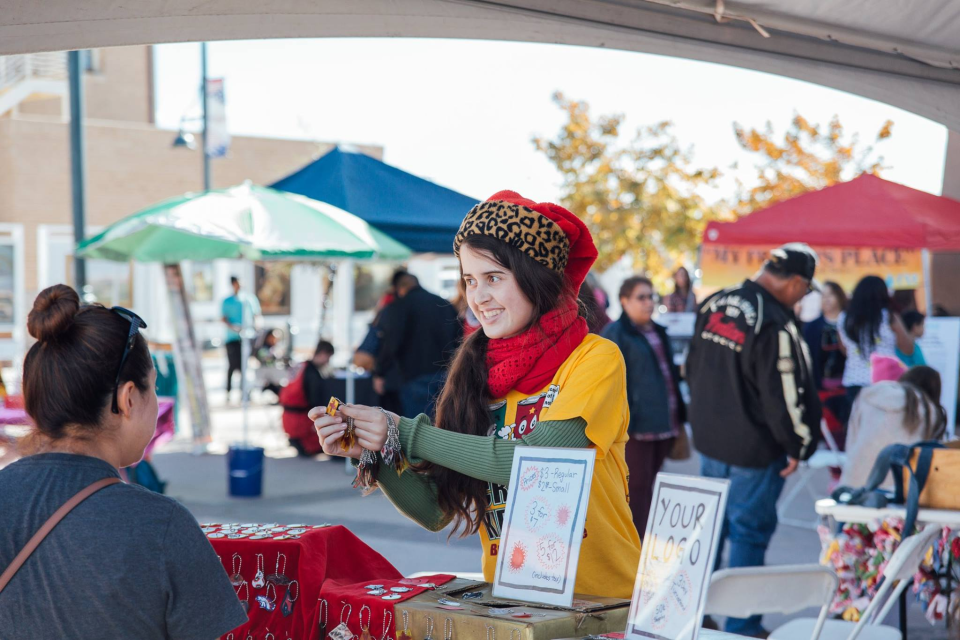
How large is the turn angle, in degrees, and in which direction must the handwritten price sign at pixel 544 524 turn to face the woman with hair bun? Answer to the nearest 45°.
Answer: approximately 90° to its right

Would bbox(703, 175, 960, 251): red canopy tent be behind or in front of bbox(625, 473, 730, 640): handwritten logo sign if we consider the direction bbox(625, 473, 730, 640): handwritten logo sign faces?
behind

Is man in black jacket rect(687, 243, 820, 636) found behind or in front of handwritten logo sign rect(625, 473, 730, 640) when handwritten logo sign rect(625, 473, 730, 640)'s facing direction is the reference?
behind

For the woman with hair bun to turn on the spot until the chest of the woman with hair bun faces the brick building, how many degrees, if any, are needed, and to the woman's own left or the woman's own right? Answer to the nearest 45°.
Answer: approximately 45° to the woman's own left

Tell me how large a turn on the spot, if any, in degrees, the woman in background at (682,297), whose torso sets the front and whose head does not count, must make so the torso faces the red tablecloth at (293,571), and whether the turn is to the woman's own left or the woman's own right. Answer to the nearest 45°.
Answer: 0° — they already face it

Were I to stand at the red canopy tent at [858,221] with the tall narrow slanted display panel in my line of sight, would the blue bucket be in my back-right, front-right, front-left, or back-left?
front-left

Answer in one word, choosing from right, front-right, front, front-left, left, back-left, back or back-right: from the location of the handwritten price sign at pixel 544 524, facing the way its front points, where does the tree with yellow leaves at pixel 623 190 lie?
back

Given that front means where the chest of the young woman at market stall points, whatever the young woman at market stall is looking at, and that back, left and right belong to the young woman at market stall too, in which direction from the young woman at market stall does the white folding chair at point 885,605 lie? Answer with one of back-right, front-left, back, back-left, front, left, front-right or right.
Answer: back

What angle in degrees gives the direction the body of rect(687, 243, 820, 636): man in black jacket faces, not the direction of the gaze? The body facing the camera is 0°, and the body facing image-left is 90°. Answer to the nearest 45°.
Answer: approximately 225°

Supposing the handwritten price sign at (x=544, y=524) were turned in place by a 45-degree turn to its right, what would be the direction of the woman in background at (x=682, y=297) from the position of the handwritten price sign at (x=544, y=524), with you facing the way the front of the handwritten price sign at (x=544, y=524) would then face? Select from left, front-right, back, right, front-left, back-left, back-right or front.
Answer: back-right

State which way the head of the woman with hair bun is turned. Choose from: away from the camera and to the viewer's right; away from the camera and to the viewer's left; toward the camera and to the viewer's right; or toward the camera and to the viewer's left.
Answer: away from the camera and to the viewer's right

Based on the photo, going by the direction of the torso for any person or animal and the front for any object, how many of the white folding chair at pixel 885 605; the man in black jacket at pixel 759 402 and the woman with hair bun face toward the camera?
0

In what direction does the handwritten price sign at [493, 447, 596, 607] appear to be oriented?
toward the camera

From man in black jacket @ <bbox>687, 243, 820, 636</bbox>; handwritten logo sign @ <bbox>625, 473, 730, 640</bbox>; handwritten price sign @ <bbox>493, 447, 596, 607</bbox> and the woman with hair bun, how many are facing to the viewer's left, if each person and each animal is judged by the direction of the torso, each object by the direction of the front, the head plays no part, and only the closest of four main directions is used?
0

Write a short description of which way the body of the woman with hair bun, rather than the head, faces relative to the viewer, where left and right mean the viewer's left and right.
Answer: facing away from the viewer and to the right of the viewer
